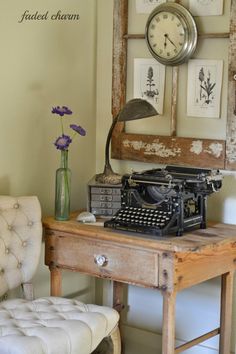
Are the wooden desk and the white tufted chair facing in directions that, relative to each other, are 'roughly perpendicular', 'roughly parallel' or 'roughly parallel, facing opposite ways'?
roughly perpendicular

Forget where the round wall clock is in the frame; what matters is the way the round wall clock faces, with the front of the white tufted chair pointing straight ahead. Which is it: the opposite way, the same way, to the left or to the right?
to the right

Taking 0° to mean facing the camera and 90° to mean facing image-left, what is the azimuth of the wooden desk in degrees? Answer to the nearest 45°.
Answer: approximately 45°
